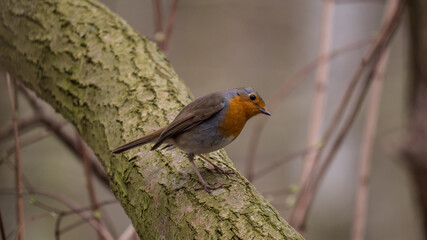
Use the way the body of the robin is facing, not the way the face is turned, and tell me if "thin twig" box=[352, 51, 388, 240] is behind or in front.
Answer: in front

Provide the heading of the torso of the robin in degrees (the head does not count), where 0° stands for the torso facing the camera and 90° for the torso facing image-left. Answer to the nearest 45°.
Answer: approximately 270°

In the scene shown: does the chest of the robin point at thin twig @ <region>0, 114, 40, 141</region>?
no

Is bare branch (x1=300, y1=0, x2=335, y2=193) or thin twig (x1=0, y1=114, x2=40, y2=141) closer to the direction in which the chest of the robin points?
the bare branch

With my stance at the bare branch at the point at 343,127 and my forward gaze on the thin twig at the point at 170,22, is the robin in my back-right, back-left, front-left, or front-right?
front-left

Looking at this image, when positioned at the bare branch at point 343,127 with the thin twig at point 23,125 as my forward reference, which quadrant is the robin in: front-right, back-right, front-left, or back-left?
front-left
